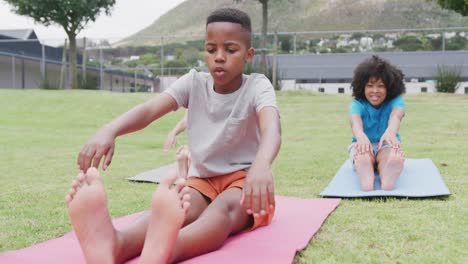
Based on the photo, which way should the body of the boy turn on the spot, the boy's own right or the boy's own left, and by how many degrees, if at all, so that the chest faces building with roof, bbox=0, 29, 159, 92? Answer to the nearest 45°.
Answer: approximately 135° to the boy's own right

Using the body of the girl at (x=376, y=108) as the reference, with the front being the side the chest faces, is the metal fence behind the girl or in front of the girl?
behind

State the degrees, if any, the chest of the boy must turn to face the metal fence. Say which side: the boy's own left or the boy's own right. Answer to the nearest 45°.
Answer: approximately 135° to the boy's own right

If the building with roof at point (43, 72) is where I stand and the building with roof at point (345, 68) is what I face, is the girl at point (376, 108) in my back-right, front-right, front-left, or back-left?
front-right

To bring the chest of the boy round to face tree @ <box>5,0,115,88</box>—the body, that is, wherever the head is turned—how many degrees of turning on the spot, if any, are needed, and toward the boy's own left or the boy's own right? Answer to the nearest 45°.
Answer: approximately 135° to the boy's own right

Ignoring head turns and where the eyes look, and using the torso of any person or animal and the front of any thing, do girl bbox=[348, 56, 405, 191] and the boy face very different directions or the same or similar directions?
same or similar directions

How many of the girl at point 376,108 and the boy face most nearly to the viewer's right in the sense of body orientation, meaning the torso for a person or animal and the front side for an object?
0

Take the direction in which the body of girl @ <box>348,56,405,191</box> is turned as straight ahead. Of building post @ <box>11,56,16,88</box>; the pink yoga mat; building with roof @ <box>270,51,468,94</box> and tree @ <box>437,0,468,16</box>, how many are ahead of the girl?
1

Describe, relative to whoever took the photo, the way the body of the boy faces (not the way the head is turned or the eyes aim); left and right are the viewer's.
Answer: facing the viewer and to the left of the viewer

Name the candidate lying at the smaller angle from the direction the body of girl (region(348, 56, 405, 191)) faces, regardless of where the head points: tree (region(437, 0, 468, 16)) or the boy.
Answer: the boy

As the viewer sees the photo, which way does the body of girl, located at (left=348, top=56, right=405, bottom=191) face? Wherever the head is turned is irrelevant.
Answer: toward the camera

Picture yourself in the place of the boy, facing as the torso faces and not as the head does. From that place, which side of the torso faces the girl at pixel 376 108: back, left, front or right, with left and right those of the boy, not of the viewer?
back

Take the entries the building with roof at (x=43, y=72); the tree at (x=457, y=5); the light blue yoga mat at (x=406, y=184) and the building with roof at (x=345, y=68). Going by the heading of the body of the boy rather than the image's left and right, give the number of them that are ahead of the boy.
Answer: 0

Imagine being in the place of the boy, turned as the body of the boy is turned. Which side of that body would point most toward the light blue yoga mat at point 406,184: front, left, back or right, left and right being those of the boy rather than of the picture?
back

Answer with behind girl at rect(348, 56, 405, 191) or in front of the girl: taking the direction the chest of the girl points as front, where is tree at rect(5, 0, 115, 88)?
behind

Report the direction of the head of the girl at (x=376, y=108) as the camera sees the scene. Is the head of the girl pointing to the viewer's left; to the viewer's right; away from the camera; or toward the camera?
toward the camera

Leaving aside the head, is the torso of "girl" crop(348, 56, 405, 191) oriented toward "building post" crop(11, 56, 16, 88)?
no
